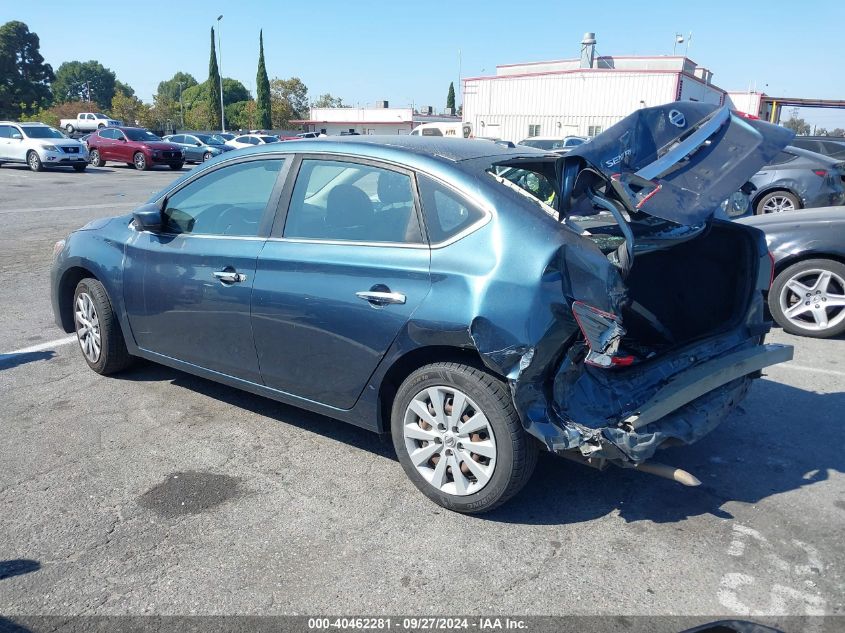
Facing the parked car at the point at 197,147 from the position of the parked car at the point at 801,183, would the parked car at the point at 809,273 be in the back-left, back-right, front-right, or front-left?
back-left

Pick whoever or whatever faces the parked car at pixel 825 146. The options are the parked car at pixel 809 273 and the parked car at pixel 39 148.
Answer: the parked car at pixel 39 148

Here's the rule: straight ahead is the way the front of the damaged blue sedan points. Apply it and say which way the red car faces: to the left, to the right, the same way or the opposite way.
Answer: the opposite way

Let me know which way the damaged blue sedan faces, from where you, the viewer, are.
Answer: facing away from the viewer and to the left of the viewer
